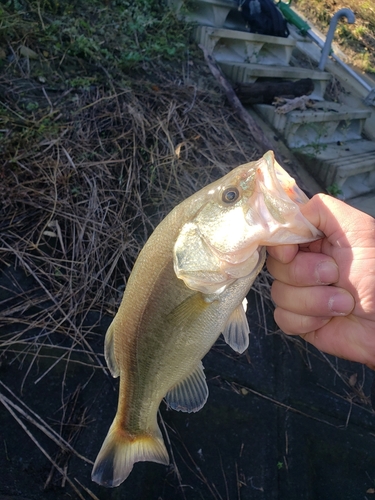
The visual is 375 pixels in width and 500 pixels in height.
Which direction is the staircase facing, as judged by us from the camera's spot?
facing the viewer and to the right of the viewer

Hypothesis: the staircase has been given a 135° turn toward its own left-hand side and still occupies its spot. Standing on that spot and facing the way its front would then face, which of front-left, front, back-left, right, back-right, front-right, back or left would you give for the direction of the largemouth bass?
back
